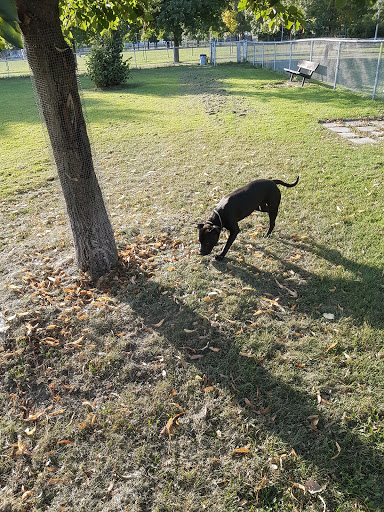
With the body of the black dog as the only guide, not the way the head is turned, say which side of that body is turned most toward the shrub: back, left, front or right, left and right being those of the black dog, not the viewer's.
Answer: right

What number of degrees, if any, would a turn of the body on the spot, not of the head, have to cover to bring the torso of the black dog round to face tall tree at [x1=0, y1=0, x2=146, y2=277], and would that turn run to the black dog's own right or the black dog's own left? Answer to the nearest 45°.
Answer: approximately 45° to the black dog's own right

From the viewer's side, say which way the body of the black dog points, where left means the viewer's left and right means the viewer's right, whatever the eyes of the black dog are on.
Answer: facing the viewer and to the left of the viewer

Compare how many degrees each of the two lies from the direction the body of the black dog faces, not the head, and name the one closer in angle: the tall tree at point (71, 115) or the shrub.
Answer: the tall tree
